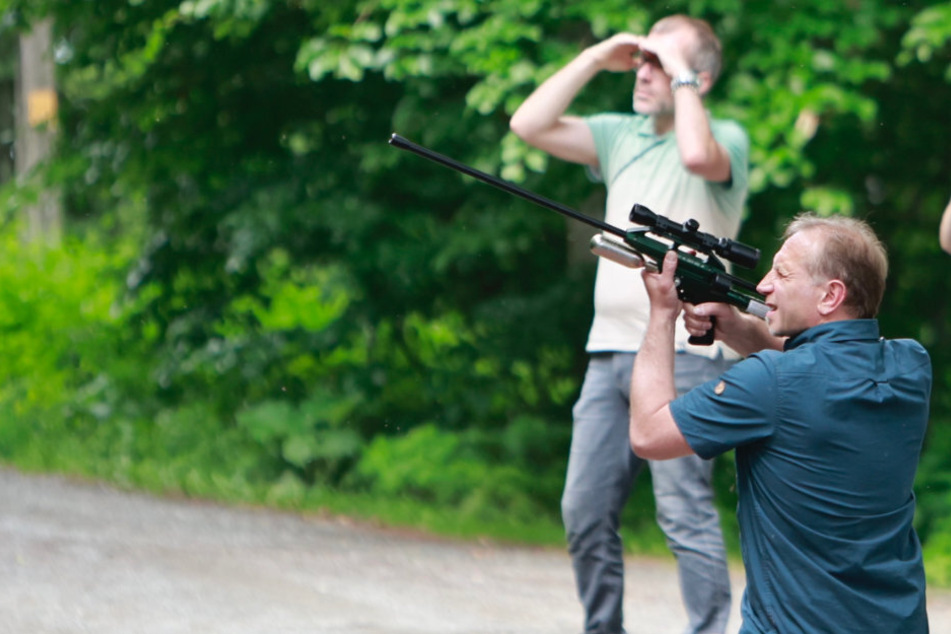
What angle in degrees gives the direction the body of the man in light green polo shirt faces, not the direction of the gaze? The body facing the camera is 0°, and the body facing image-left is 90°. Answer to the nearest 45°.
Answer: approximately 45°

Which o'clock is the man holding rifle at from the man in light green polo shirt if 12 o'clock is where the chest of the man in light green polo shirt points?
The man holding rifle is roughly at 10 o'clock from the man in light green polo shirt.

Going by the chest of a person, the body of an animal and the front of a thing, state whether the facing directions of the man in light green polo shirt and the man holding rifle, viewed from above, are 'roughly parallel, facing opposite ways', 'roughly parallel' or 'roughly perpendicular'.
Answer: roughly perpendicular

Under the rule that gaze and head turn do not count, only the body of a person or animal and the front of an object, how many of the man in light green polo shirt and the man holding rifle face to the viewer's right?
0

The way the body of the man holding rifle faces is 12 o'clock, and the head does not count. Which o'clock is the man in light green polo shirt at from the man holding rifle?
The man in light green polo shirt is roughly at 1 o'clock from the man holding rifle.

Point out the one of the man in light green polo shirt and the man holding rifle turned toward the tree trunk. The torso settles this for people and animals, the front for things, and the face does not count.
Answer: the man holding rifle

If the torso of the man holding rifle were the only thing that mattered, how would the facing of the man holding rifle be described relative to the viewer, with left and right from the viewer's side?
facing away from the viewer and to the left of the viewer

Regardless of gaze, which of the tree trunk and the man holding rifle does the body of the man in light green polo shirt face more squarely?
the man holding rifle

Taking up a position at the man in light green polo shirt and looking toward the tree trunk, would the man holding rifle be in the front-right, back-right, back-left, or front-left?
back-left

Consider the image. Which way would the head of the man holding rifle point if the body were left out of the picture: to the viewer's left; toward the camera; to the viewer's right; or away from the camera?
to the viewer's left

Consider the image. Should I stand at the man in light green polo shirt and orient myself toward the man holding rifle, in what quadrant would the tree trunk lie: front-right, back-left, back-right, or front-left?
back-right

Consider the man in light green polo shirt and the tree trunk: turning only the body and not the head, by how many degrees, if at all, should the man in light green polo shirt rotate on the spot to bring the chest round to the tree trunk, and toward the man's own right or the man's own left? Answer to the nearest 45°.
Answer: approximately 90° to the man's own right

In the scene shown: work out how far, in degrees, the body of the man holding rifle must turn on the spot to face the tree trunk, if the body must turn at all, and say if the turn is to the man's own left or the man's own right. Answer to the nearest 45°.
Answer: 0° — they already face it
